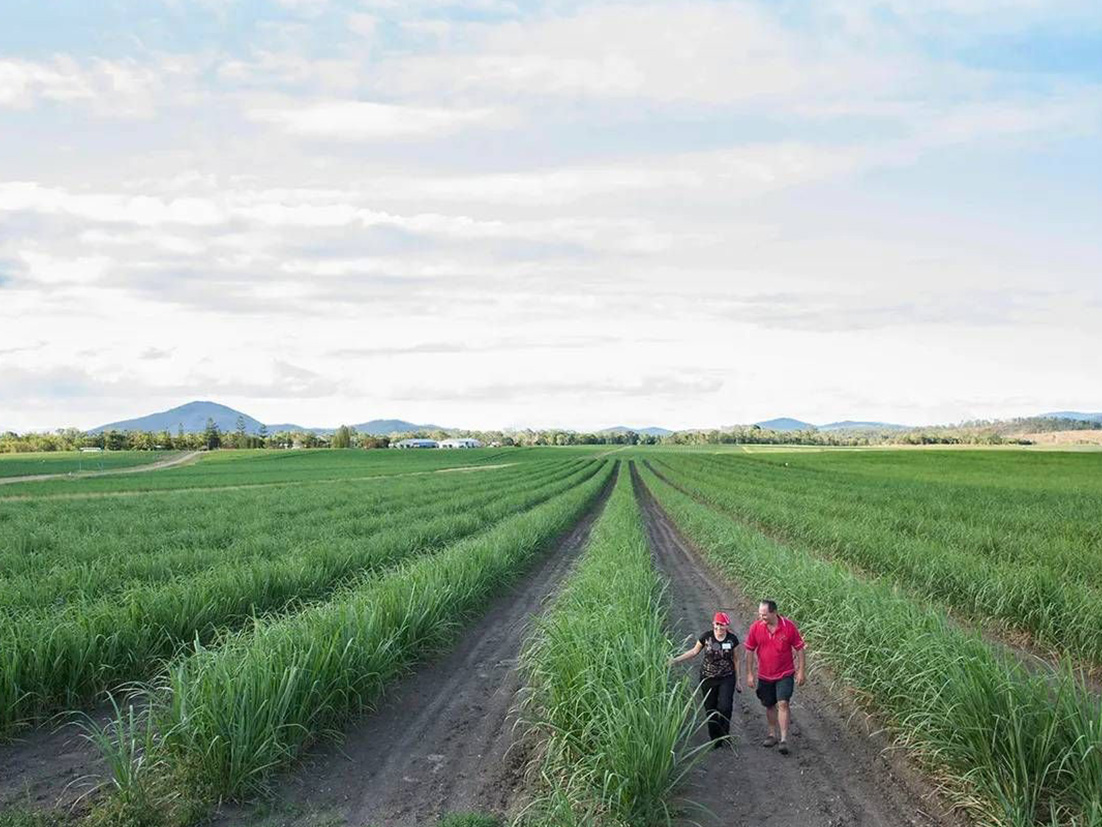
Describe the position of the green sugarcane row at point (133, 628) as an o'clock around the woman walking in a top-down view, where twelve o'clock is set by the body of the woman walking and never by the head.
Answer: The green sugarcane row is roughly at 3 o'clock from the woman walking.

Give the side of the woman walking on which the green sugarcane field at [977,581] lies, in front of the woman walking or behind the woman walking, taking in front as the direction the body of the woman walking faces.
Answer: behind

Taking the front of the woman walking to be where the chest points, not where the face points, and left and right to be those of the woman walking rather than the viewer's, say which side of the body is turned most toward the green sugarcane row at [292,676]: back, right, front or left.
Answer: right

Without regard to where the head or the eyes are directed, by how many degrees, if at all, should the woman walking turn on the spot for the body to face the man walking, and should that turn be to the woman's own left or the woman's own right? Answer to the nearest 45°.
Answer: approximately 90° to the woman's own left

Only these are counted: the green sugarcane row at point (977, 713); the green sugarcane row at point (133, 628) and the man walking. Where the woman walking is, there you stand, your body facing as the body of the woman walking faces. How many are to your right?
1

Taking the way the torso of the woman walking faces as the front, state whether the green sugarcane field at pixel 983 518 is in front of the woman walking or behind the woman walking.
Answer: behind

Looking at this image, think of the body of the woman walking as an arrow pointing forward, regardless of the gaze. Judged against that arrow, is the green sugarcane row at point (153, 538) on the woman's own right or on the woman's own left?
on the woman's own right

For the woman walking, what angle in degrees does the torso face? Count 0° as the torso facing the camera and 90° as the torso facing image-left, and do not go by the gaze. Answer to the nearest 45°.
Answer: approximately 0°
